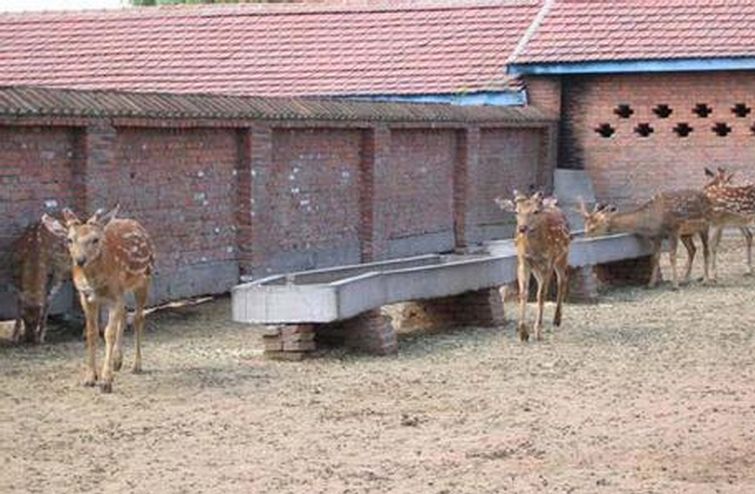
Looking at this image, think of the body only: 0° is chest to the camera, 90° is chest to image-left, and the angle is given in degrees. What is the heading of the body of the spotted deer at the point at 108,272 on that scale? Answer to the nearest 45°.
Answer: approximately 45°

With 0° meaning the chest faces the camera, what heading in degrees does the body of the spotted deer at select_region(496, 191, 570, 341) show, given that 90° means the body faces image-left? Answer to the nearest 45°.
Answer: approximately 45°

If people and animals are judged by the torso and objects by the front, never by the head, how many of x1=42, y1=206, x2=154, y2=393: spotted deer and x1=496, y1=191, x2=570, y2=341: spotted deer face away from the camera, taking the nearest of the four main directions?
0

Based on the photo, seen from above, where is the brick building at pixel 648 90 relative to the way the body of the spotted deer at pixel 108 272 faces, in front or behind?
behind

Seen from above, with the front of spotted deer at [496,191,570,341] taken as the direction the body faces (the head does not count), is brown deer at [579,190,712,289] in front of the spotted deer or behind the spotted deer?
behind
